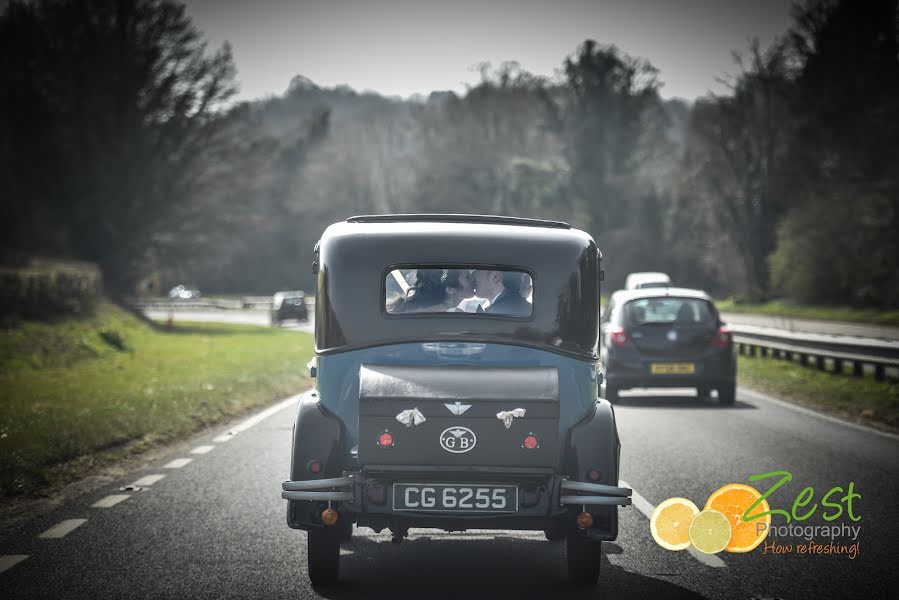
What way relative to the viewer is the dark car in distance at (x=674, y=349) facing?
away from the camera

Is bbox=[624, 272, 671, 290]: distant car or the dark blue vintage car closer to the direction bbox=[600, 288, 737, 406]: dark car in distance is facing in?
the distant car

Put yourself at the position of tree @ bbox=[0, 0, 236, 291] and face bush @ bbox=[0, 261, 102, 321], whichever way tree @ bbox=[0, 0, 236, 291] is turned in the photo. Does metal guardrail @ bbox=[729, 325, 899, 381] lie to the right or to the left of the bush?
left

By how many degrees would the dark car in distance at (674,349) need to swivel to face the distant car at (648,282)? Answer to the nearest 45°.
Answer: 0° — it already faces it

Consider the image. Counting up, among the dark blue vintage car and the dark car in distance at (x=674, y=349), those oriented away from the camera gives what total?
2

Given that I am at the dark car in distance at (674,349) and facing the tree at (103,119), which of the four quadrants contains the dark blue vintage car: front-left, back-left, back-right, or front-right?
back-left

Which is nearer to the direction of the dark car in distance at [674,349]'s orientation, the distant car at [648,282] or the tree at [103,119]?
the distant car

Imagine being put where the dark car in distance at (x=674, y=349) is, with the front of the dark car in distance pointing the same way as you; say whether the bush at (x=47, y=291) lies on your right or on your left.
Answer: on your left

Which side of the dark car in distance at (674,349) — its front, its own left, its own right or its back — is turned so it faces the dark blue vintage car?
back

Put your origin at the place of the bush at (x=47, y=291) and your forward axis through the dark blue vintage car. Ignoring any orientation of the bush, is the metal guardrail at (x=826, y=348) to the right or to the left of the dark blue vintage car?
left

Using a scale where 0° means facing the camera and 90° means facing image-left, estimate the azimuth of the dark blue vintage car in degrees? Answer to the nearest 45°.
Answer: approximately 180°

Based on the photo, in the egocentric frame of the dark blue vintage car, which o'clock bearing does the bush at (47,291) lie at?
The bush is roughly at 11 o'clock from the dark blue vintage car.
